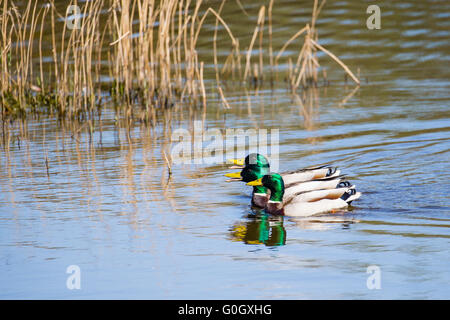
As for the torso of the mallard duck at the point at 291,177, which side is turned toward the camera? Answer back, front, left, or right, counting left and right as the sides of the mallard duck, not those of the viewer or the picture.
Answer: left

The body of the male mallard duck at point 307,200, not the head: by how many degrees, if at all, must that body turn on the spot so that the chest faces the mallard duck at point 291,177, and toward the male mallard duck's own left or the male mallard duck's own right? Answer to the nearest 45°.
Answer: approximately 90° to the male mallard duck's own right

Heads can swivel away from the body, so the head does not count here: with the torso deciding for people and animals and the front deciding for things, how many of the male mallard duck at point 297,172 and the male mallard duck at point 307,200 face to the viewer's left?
2

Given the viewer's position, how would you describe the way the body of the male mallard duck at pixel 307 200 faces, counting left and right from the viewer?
facing to the left of the viewer

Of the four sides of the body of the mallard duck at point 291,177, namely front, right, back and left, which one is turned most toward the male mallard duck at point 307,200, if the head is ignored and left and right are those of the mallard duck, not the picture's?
left

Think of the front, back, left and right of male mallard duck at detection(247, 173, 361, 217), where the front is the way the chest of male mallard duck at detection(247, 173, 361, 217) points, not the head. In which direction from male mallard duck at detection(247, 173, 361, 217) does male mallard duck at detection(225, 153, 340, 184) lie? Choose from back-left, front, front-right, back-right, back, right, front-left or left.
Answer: right

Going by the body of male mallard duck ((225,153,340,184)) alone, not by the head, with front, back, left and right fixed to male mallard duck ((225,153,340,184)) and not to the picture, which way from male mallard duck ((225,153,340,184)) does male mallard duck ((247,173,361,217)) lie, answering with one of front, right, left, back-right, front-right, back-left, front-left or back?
left

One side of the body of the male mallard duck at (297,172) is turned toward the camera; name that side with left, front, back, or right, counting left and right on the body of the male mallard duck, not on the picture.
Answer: left
